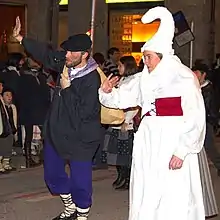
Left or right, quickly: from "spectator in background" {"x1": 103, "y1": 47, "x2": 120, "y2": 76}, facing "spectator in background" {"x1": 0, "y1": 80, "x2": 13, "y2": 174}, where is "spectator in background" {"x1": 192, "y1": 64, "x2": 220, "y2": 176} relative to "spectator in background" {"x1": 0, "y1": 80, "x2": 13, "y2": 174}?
left

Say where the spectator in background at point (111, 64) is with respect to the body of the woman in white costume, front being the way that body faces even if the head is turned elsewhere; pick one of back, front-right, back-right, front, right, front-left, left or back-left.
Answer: back-right

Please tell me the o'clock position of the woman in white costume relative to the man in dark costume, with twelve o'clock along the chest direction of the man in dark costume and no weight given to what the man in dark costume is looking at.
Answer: The woman in white costume is roughly at 8 o'clock from the man in dark costume.

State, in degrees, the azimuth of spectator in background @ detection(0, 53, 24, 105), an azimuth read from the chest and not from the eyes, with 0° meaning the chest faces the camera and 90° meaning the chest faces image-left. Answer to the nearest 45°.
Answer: approximately 270°

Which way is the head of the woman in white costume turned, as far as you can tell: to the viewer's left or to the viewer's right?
to the viewer's left
